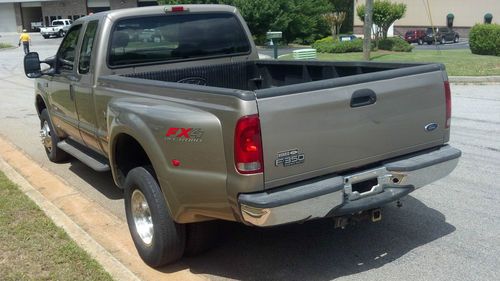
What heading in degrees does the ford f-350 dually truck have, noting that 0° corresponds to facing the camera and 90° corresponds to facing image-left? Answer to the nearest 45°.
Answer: approximately 135°

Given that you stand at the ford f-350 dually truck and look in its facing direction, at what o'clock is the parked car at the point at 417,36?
The parked car is roughly at 2 o'clock from the ford f-350 dually truck.

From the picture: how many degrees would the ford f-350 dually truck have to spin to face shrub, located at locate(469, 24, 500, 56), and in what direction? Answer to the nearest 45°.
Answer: approximately 90° to its right

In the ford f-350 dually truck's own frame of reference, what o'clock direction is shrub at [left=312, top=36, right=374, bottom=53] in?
The shrub is roughly at 2 o'clock from the ford f-350 dually truck.

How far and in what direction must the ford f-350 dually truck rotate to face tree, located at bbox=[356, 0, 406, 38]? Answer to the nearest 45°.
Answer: approximately 45° to its right

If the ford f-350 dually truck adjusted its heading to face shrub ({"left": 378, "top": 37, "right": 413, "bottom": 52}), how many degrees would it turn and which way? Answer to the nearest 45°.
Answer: approximately 45° to its right
